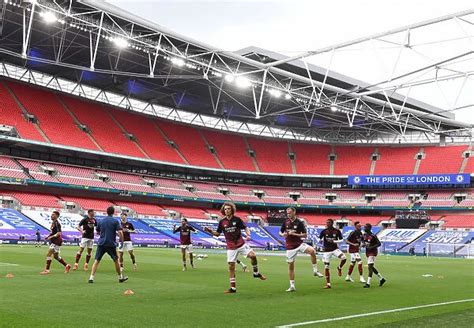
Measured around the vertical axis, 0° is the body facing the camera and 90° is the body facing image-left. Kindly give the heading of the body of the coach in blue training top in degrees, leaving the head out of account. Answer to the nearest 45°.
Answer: approximately 180°

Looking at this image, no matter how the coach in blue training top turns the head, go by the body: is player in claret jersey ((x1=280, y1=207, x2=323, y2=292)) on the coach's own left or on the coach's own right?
on the coach's own right
